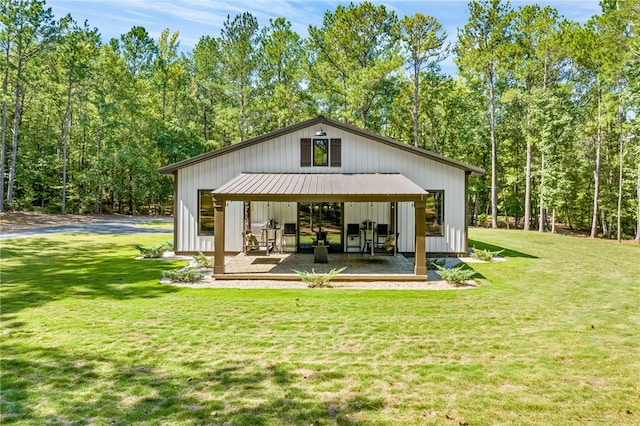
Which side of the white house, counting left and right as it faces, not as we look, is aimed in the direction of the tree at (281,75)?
back

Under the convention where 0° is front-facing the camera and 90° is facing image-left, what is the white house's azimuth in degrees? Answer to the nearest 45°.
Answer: approximately 0°

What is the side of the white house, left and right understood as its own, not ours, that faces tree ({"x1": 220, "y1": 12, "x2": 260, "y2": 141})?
back

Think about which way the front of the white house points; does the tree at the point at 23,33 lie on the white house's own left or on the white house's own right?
on the white house's own right

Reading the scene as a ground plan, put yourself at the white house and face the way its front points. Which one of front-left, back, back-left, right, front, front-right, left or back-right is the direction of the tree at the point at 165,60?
back-right

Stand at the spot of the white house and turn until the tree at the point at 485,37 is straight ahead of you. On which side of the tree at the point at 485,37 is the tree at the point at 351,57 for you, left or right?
left

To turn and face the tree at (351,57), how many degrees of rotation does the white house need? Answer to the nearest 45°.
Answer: approximately 180°

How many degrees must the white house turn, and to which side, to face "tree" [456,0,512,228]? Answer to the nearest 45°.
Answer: approximately 135° to its left

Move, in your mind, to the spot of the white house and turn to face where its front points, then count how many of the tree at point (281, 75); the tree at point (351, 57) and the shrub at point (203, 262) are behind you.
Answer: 2
